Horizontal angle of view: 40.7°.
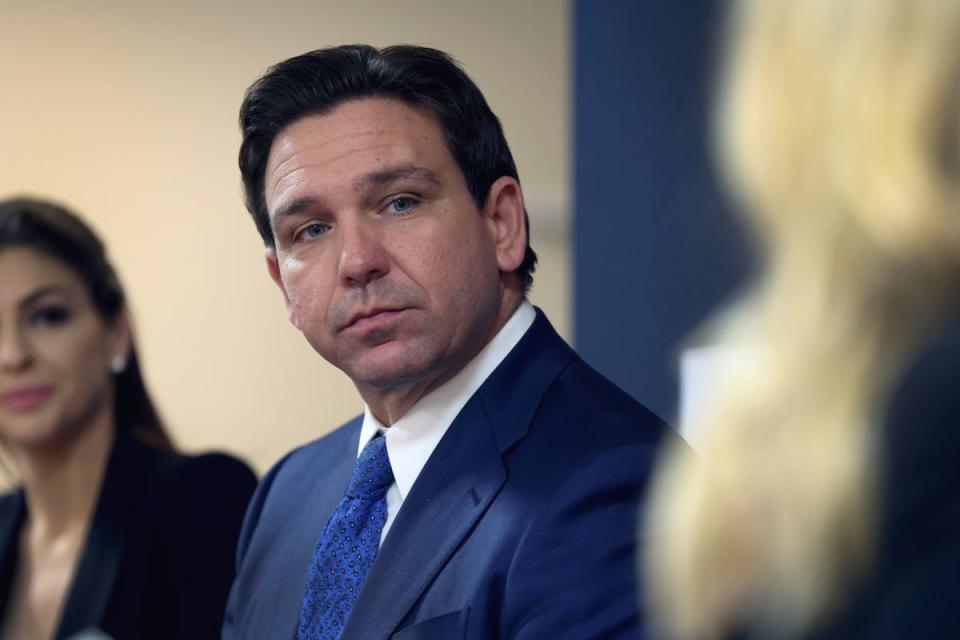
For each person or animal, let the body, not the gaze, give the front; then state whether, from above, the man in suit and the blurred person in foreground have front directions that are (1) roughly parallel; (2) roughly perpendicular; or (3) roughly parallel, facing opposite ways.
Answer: roughly perpendicular

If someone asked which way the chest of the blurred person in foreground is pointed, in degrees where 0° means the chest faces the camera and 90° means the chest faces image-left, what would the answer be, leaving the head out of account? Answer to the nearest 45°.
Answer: approximately 135°

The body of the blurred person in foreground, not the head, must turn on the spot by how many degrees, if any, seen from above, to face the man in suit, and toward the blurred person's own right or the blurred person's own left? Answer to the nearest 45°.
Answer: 0° — they already face them

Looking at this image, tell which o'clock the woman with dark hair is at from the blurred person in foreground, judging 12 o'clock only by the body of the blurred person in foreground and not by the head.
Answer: The woman with dark hair is roughly at 12 o'clock from the blurred person in foreground.

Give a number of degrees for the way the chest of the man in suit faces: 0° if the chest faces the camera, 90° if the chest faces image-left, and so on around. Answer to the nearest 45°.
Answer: approximately 45°

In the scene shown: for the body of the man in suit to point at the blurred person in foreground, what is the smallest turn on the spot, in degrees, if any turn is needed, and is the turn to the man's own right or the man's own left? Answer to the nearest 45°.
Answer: approximately 45° to the man's own left

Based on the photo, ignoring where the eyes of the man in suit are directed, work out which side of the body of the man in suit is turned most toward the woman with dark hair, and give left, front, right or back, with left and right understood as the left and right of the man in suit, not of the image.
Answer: right

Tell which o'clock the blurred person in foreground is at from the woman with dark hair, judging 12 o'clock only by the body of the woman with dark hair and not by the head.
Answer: The blurred person in foreground is roughly at 10 o'clock from the woman with dark hair.

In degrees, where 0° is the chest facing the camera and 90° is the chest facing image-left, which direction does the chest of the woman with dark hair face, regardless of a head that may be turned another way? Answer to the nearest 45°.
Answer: approximately 45°
